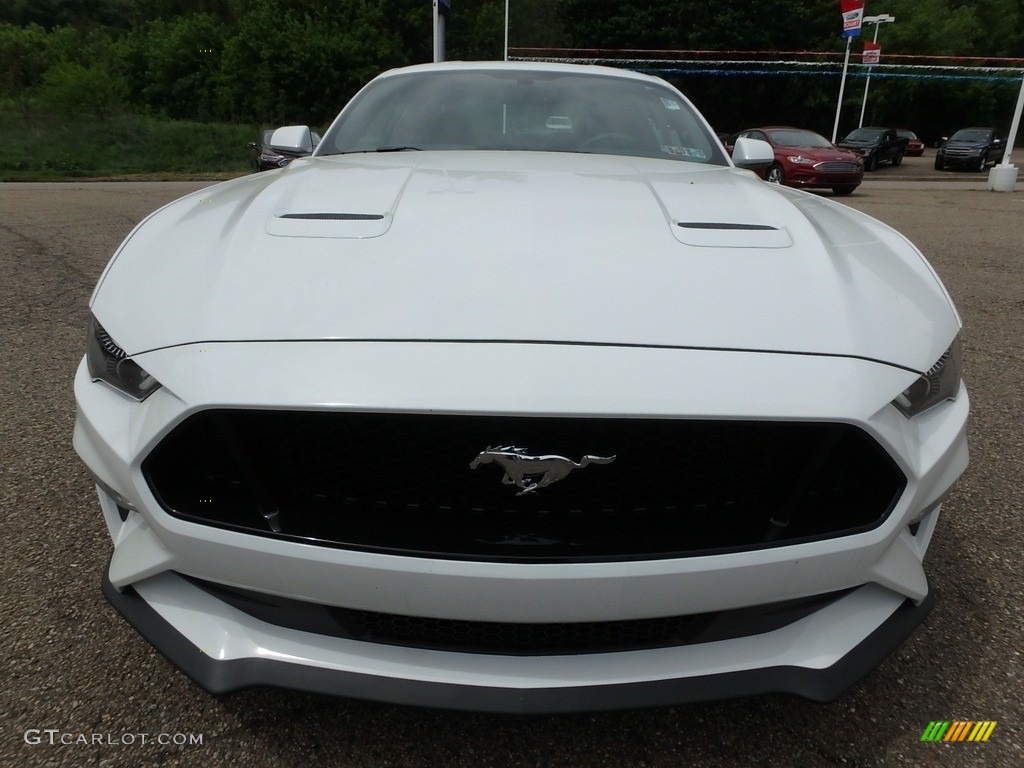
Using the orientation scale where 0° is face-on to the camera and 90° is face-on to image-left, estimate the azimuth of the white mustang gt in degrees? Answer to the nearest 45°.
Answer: approximately 0°

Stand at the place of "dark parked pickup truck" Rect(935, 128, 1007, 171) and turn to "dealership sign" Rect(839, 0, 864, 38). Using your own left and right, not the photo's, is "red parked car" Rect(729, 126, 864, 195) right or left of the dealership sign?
left

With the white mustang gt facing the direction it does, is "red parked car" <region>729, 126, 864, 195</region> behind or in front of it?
behind

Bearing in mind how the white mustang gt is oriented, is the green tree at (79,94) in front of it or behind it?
behind

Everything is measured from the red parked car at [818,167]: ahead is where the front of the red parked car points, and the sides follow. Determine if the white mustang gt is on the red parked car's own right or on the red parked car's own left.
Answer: on the red parked car's own right

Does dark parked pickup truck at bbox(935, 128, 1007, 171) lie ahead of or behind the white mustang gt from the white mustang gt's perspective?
behind

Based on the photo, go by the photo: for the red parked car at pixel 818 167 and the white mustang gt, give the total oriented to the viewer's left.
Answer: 0

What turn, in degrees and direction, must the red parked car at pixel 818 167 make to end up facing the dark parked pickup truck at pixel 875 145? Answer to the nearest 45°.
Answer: approximately 135° to its left

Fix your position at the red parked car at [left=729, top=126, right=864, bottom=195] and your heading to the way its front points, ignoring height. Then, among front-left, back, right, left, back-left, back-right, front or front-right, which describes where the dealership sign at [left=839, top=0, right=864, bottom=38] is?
back-left
